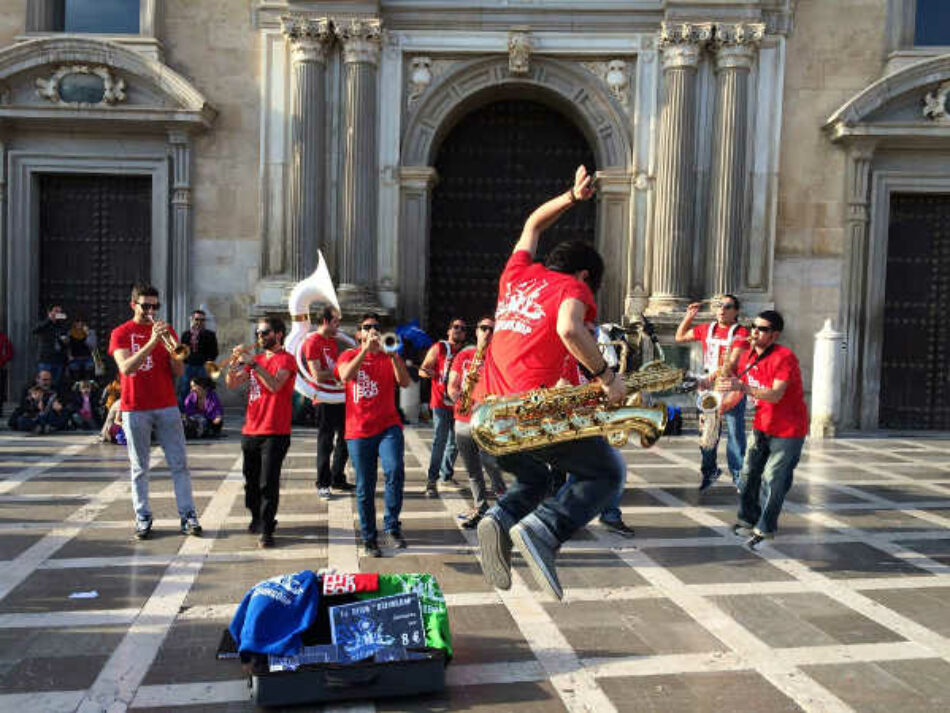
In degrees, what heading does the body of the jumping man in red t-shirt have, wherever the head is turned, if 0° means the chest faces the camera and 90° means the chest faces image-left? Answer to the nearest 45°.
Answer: approximately 225°

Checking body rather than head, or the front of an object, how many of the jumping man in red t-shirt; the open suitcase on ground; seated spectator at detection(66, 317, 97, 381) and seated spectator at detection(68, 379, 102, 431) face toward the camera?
3

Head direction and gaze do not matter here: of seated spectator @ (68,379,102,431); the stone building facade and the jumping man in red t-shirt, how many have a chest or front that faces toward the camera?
2

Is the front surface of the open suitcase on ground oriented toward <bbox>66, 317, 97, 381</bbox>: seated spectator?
no

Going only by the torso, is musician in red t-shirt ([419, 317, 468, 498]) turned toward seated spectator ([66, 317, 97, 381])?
no

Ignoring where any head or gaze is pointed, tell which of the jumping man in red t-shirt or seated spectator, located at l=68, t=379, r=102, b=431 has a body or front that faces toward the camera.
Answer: the seated spectator

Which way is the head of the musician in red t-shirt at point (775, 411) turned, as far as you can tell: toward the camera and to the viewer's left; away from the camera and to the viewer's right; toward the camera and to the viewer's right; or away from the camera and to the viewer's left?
toward the camera and to the viewer's left

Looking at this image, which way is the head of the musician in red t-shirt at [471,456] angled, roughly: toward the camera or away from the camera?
toward the camera

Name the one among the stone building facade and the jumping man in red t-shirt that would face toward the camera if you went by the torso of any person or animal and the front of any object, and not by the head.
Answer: the stone building facade

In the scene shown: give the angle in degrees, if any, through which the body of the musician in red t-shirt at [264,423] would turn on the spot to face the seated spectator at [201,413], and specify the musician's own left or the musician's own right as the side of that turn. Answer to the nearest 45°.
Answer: approximately 135° to the musician's own right

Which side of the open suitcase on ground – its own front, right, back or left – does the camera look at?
front

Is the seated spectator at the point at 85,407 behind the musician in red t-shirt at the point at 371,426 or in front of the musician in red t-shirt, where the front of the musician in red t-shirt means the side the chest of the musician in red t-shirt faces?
behind

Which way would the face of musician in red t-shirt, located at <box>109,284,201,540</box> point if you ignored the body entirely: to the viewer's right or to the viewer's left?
to the viewer's right

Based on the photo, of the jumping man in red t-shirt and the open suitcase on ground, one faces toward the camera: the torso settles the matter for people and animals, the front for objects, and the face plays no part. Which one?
the open suitcase on ground

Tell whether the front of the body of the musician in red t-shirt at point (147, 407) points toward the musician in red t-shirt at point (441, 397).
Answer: no

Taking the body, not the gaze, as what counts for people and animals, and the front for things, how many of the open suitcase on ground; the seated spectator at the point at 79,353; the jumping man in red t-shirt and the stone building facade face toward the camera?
3

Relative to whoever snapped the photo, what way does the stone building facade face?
facing the viewer

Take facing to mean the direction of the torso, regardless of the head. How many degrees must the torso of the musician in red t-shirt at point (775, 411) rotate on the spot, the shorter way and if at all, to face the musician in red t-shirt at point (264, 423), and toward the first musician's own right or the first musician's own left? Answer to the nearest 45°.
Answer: approximately 45° to the first musician's own right

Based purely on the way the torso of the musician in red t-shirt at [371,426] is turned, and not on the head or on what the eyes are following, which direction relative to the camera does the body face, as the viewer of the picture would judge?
toward the camera

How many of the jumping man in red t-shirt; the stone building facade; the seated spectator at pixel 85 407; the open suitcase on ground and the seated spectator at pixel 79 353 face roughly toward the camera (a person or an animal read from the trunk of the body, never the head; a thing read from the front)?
4
